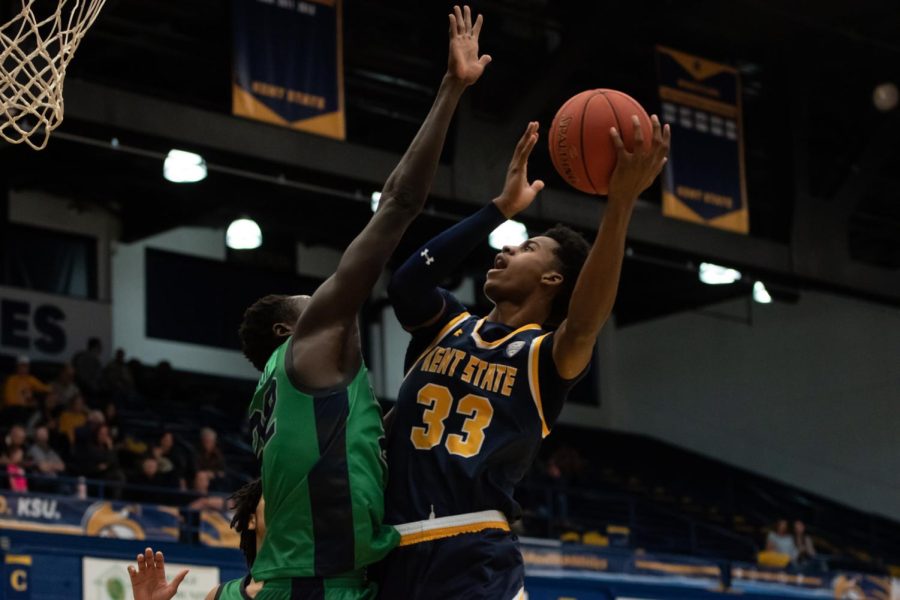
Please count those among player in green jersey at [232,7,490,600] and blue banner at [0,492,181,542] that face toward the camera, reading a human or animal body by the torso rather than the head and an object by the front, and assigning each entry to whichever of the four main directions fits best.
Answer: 1

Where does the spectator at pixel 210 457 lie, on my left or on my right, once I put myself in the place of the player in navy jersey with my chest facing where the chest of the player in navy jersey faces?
on my right

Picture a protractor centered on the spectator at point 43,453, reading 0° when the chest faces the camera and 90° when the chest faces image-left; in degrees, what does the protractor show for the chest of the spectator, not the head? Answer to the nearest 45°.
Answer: approximately 315°

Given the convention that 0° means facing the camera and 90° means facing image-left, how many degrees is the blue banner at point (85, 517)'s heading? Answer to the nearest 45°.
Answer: approximately 0°

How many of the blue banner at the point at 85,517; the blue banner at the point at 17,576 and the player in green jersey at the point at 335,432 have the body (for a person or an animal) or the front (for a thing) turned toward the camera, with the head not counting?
2

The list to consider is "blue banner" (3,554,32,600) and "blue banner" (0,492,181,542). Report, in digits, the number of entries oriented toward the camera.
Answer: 2

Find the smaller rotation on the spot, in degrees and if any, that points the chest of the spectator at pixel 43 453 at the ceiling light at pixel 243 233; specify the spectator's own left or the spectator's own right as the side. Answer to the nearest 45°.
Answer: approximately 90° to the spectator's own left
